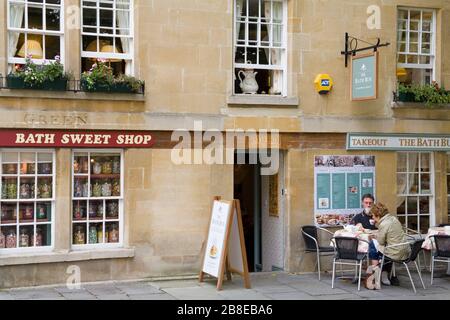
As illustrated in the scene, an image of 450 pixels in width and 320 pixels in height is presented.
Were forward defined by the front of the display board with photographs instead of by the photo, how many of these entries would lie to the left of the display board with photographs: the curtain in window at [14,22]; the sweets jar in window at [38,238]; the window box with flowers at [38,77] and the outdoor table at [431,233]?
1

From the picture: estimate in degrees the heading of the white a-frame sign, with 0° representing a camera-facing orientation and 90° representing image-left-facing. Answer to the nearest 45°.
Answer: approximately 45°

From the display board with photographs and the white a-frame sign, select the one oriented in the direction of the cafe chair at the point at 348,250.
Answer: the display board with photographs

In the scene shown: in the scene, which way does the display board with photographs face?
toward the camera

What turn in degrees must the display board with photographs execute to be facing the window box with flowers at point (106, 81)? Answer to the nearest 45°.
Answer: approximately 45° to its right

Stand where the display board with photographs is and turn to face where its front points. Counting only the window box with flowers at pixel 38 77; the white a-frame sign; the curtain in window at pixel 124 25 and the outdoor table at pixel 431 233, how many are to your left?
1

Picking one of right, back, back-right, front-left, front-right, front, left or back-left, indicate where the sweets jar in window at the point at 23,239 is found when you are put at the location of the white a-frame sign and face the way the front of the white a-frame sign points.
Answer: front-right

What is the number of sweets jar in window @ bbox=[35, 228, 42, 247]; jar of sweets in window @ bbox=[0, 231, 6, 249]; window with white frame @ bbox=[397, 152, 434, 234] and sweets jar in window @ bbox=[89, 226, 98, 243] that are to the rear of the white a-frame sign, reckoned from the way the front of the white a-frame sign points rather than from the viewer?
1

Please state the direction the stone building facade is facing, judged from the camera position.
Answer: facing the viewer

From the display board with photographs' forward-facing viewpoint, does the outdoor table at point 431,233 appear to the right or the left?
on its left

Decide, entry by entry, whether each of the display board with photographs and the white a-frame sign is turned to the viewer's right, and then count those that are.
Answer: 0
